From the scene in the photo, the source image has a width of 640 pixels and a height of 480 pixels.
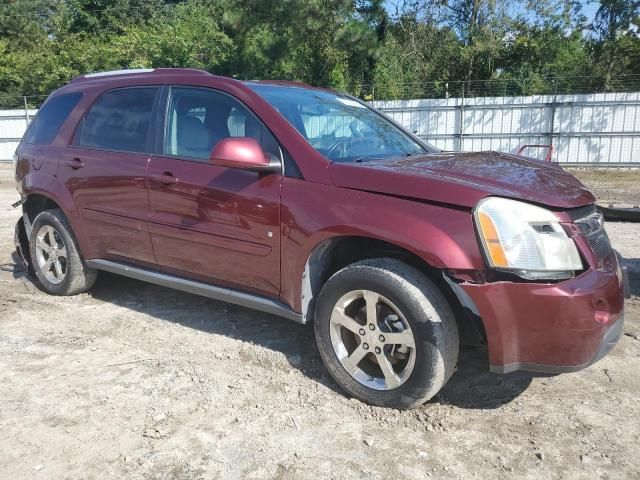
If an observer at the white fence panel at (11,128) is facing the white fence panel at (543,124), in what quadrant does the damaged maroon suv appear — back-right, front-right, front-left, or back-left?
front-right

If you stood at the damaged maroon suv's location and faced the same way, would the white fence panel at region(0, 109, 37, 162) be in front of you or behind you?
behind

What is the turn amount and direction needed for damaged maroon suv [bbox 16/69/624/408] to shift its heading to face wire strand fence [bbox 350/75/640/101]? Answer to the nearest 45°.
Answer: approximately 135° to its left

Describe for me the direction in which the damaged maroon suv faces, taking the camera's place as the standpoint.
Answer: facing the viewer and to the right of the viewer

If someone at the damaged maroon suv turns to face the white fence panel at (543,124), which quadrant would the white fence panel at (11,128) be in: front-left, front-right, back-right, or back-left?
front-left

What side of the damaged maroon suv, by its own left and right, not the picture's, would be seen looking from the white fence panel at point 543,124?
left
